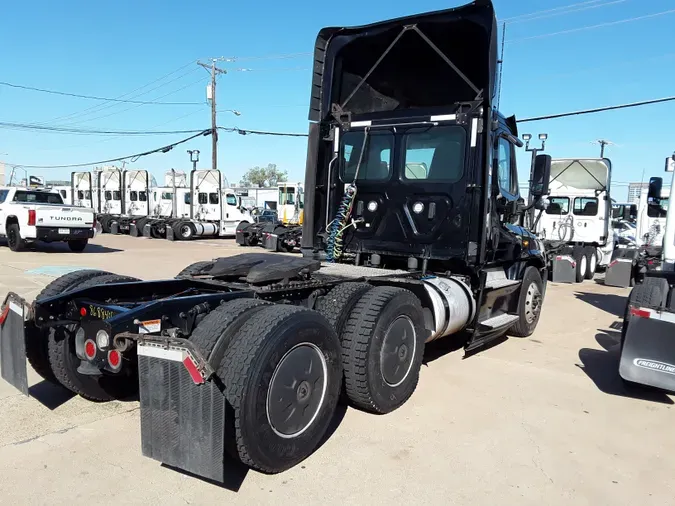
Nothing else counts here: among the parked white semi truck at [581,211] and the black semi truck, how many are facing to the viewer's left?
0

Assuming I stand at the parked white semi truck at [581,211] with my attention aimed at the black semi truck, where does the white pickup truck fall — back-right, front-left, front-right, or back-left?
front-right

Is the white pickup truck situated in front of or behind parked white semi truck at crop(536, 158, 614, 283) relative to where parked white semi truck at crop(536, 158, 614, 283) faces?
behind

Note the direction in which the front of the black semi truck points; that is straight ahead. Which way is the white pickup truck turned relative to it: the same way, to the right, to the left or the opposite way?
to the left

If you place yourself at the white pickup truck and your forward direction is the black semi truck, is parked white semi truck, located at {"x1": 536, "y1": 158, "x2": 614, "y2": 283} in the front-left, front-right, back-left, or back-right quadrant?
front-left

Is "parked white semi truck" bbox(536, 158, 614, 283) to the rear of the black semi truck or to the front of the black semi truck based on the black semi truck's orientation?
to the front

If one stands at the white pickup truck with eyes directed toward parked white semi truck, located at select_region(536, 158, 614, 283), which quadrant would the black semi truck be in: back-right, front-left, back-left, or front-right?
front-right

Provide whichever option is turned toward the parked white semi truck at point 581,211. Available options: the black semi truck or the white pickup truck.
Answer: the black semi truck

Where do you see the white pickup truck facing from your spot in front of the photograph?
facing away from the viewer and to the left of the viewer

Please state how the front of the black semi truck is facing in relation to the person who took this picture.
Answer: facing away from the viewer and to the right of the viewer

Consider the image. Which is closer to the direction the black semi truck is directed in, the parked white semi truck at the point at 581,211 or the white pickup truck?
the parked white semi truck

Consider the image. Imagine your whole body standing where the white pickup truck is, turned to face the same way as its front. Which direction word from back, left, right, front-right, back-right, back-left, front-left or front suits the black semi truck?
back-left

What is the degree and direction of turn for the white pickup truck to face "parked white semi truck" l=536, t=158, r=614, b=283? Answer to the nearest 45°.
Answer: approximately 180°
